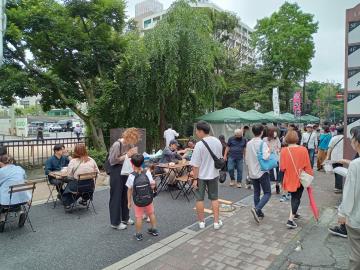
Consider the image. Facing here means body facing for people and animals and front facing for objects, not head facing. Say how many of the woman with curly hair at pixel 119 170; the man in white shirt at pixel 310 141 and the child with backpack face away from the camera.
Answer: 1

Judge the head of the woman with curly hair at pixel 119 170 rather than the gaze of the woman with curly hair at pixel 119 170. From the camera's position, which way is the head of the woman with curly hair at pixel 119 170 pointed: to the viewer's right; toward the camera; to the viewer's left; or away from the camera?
to the viewer's right

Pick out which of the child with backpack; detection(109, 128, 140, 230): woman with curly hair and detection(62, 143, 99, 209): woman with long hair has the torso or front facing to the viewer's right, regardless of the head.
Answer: detection(109, 128, 140, 230): woman with curly hair

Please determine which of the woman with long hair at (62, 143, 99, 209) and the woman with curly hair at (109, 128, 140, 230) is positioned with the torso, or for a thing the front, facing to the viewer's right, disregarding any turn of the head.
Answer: the woman with curly hair at (109, 128, 140, 230)

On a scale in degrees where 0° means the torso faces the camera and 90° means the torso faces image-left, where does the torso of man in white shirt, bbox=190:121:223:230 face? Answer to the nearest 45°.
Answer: approximately 135°

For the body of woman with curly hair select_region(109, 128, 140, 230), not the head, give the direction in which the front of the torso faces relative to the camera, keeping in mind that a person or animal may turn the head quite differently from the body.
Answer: to the viewer's right

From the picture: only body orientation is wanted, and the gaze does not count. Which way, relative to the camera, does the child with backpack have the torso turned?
away from the camera

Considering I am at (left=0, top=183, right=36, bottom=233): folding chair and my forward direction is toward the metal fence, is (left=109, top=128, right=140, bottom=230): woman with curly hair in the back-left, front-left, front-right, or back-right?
back-right

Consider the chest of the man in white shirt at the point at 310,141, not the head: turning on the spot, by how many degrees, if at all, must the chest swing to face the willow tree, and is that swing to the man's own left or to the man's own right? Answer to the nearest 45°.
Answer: approximately 90° to the man's own right
